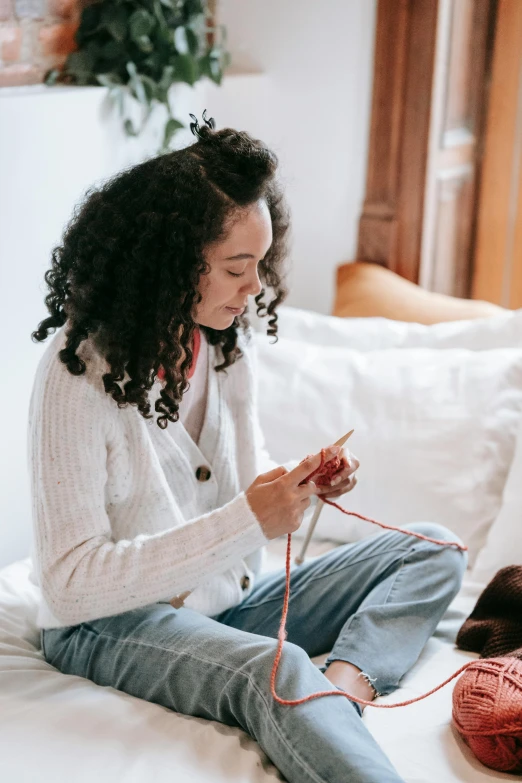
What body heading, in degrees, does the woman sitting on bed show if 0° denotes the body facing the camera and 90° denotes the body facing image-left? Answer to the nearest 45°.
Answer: approximately 315°

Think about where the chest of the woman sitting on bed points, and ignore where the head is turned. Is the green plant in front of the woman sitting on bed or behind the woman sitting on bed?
behind

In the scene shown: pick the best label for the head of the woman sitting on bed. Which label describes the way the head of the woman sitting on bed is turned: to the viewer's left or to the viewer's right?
to the viewer's right

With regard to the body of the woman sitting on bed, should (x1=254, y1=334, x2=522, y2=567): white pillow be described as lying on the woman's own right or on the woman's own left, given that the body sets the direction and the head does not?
on the woman's own left

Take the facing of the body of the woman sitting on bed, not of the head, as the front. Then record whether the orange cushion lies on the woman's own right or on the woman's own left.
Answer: on the woman's own left
